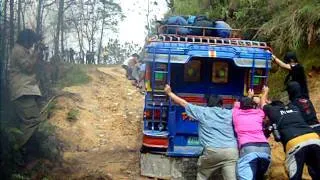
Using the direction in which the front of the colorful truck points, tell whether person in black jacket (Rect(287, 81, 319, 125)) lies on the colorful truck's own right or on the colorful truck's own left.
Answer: on the colorful truck's own right

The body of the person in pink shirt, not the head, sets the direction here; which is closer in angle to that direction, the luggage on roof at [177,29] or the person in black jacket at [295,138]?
the luggage on roof

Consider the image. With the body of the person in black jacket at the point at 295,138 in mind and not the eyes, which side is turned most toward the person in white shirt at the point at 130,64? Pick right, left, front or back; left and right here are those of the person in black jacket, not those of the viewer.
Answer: front

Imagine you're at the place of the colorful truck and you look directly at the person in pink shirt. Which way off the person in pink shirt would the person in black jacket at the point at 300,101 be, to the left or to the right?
left

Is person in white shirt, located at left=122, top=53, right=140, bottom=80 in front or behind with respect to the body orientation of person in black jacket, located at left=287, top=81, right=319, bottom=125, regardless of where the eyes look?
in front

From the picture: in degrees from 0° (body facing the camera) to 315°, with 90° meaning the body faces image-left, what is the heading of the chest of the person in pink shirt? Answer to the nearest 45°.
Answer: approximately 180°

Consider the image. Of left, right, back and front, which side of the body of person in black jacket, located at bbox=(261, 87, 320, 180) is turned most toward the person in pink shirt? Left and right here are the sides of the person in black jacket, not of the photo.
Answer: left

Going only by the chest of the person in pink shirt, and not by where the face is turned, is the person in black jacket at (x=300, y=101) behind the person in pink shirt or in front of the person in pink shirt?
in front

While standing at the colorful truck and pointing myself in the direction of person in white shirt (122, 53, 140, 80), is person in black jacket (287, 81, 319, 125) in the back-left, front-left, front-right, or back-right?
back-right

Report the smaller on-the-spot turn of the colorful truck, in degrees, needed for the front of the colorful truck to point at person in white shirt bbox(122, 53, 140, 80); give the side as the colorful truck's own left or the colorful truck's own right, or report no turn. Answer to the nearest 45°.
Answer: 0° — it already faces them

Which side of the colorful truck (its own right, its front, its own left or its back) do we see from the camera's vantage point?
back

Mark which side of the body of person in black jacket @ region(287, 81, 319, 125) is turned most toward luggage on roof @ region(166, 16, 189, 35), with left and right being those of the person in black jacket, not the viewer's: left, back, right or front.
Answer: front

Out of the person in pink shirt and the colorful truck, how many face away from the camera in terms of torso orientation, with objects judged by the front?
2

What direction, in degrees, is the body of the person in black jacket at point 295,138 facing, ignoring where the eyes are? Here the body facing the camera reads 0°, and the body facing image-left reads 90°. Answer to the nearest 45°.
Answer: approximately 135°

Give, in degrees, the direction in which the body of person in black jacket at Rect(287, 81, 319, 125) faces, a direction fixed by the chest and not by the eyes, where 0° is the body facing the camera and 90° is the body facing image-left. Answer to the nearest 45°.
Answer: approximately 135°
